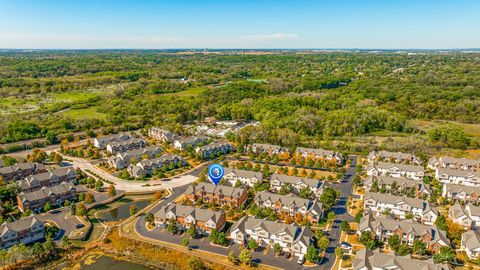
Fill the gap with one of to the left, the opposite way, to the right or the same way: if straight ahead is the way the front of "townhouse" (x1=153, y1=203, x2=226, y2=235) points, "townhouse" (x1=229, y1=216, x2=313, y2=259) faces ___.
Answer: the same way

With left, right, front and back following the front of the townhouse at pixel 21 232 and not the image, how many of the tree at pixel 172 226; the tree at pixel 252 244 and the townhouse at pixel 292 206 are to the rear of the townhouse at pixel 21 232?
0

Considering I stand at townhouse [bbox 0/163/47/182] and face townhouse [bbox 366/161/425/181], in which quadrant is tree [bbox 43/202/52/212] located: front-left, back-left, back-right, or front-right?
front-right

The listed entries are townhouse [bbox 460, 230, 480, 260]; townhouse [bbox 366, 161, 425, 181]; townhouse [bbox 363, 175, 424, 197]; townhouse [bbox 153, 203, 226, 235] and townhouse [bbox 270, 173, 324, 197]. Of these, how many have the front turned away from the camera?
0

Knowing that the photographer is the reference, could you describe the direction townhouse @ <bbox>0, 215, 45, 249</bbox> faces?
facing the viewer and to the right of the viewer

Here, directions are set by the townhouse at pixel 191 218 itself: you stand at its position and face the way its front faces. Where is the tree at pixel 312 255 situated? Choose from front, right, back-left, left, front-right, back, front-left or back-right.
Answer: left

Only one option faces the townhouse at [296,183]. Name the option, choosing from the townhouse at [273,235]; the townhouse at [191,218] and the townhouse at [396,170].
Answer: the townhouse at [396,170]

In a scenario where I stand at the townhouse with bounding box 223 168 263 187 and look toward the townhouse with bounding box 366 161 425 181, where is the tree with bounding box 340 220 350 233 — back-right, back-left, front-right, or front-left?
front-right

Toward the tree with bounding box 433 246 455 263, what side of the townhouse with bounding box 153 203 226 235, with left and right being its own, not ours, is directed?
left

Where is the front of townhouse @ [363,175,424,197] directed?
toward the camera

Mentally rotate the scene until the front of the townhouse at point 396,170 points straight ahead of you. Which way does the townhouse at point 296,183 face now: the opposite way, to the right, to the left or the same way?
the same way

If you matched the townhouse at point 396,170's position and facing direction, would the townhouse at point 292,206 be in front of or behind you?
in front

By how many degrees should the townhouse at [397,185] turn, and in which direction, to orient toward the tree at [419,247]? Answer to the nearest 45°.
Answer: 0° — it already faces it

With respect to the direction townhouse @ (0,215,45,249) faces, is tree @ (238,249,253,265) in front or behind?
in front

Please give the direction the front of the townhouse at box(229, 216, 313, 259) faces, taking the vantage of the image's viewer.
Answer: facing the viewer and to the left of the viewer
